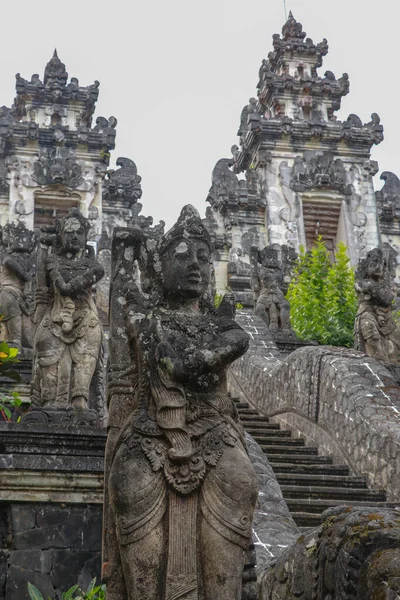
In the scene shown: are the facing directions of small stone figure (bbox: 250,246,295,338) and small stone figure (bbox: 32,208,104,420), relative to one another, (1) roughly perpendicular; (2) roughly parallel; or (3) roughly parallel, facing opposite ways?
roughly parallel

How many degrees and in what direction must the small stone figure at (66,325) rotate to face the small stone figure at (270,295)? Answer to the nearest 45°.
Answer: approximately 135° to its left

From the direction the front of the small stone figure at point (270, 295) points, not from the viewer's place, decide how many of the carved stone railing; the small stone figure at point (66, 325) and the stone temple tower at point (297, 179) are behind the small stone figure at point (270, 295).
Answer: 1

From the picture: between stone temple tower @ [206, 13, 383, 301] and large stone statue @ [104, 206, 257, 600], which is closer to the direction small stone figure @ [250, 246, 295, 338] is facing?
the large stone statue

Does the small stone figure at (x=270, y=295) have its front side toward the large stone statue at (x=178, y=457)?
yes

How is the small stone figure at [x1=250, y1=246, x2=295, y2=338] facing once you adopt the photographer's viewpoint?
facing the viewer

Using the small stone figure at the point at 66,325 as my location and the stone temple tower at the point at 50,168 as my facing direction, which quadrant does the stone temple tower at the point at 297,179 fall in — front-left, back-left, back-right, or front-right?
front-right

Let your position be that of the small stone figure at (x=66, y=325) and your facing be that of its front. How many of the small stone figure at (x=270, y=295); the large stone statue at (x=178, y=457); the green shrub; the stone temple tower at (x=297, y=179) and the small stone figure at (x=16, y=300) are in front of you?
1

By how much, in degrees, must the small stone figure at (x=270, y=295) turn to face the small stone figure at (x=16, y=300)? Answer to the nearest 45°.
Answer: approximately 45° to its right

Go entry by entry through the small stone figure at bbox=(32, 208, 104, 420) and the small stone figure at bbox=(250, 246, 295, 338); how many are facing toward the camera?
2

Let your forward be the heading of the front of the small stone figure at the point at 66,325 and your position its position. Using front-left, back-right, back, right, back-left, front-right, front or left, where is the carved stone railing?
left

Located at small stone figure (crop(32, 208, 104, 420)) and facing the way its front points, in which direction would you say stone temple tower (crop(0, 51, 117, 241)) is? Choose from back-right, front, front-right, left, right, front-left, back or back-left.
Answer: back
